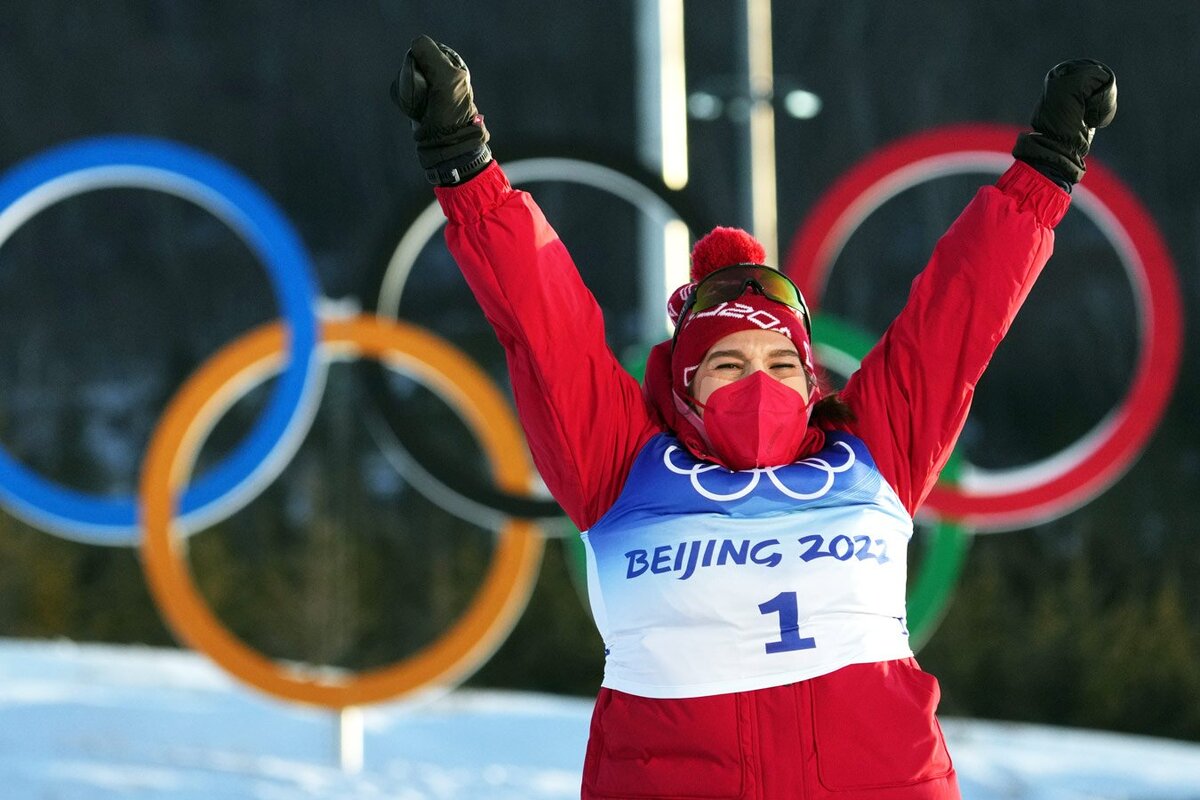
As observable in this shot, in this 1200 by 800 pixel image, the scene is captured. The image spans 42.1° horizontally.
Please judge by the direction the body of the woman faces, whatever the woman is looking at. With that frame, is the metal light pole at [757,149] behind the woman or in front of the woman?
behind

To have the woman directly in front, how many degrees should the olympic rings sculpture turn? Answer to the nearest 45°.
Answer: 0° — it already faces them

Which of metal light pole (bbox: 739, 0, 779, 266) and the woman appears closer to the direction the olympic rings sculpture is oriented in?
the woman

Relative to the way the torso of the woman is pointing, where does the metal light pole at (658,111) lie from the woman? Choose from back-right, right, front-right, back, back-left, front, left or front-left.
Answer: back

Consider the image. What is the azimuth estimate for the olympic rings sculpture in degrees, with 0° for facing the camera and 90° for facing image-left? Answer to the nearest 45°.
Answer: approximately 0°

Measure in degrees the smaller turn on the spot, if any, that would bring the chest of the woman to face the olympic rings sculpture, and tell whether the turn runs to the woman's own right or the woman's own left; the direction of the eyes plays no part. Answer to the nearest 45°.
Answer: approximately 180°

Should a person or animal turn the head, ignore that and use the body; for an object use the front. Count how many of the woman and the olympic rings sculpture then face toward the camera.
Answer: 2

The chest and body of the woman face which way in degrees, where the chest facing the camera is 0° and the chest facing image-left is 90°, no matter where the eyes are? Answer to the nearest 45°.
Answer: approximately 0°
